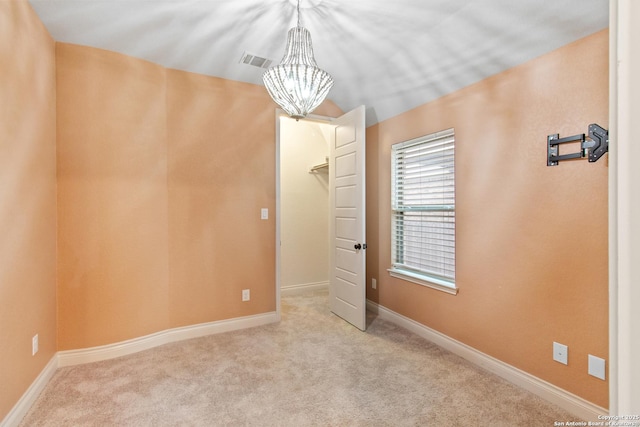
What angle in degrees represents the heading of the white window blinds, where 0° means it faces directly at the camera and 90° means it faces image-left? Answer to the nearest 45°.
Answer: approximately 45°

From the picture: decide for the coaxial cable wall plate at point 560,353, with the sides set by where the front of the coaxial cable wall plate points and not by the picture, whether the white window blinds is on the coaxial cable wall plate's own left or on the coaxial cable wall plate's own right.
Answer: on the coaxial cable wall plate's own right

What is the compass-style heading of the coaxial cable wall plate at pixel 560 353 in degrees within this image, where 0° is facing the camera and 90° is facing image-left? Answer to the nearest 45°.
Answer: approximately 45°

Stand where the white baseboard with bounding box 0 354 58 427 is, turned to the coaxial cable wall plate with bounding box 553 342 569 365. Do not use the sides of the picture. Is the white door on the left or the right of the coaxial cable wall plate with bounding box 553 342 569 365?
left

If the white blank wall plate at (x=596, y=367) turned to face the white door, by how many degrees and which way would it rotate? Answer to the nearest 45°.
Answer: approximately 45° to its right

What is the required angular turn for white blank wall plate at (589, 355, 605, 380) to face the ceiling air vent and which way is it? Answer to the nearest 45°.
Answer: approximately 45° to its right

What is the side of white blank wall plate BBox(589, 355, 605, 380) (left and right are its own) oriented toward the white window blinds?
right

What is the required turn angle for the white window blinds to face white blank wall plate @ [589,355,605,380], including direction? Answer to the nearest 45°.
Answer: approximately 90° to its left
